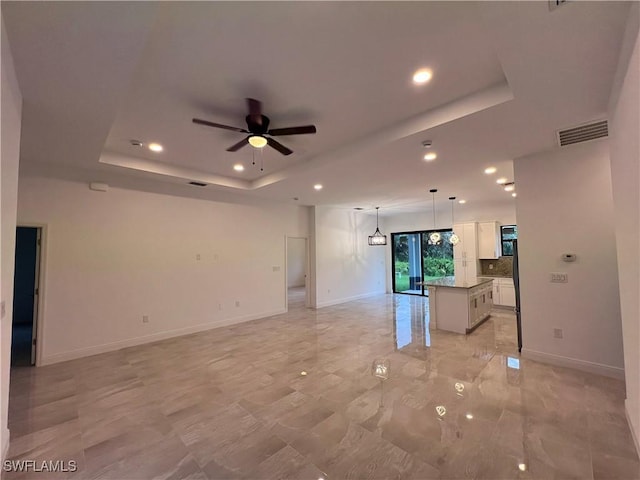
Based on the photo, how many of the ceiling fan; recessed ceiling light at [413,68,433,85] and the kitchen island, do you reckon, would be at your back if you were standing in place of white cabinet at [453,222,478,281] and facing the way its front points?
0

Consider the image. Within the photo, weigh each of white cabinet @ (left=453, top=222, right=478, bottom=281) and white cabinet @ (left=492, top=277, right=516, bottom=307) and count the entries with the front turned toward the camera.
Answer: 2

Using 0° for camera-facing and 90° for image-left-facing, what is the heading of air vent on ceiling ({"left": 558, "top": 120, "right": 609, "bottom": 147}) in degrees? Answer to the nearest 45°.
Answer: approximately 45°

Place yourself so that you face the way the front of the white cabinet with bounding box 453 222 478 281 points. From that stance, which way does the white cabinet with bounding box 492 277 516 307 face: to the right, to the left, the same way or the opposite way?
the same way

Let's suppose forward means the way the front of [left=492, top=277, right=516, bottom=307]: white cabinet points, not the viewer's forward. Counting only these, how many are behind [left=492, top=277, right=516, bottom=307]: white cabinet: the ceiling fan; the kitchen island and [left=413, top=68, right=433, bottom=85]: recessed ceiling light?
0

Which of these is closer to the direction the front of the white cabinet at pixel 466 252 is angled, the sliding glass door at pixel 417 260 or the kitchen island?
the kitchen island

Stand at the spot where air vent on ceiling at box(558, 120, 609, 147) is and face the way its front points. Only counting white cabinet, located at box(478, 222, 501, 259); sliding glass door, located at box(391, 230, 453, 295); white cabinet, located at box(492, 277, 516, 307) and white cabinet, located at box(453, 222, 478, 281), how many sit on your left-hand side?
0

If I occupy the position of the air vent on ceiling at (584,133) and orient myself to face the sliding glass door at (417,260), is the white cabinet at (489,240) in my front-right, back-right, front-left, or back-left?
front-right

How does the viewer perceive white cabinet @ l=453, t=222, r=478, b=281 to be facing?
facing the viewer

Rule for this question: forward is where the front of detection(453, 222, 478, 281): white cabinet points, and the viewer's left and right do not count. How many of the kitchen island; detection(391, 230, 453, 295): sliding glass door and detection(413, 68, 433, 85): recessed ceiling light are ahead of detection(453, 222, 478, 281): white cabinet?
2

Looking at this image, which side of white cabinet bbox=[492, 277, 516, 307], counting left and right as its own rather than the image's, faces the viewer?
front

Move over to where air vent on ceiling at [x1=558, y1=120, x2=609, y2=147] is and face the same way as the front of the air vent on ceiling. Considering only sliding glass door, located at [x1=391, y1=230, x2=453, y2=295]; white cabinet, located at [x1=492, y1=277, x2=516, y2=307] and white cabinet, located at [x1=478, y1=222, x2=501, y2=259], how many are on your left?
0

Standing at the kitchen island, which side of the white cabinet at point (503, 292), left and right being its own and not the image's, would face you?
front

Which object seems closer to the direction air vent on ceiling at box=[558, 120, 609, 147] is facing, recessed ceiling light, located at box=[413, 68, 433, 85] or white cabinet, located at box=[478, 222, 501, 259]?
the recessed ceiling light
